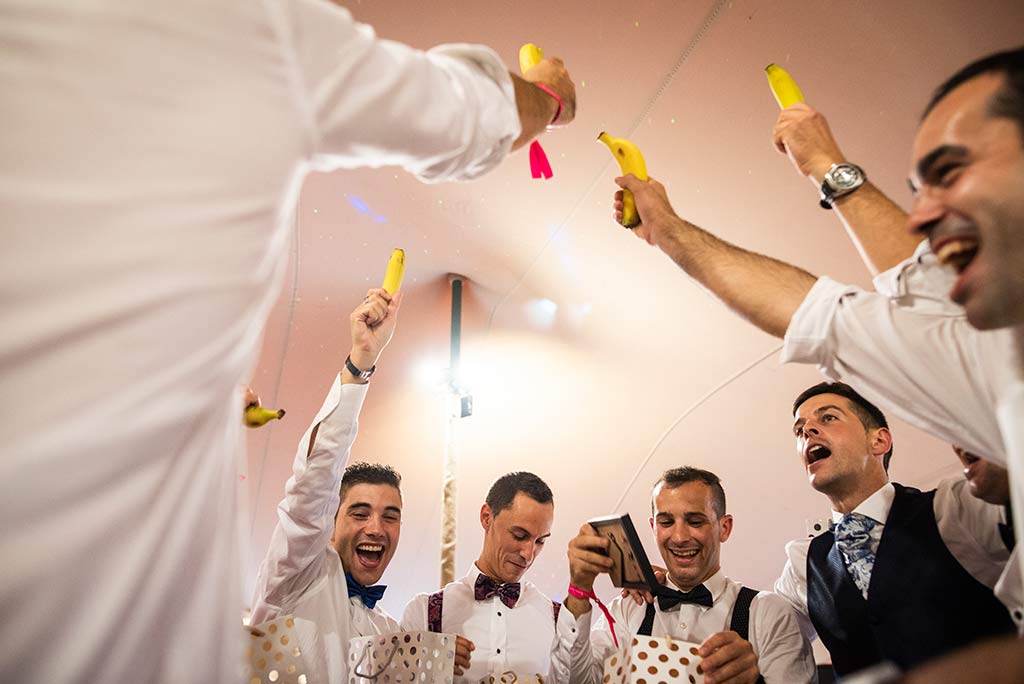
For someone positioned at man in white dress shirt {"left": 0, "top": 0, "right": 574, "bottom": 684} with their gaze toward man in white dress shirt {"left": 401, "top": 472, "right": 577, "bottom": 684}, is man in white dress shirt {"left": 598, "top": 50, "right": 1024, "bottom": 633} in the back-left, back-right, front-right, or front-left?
front-right

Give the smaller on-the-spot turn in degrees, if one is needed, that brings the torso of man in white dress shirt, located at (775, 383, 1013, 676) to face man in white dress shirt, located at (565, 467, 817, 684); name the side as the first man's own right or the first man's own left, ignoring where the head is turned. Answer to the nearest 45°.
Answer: approximately 45° to the first man's own right

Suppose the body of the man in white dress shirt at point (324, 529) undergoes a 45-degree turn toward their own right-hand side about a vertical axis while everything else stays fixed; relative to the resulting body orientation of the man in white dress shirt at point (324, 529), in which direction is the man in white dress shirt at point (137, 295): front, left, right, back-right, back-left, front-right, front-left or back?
front

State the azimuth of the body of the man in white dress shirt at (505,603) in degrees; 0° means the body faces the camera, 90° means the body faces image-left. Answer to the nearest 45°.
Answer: approximately 0°

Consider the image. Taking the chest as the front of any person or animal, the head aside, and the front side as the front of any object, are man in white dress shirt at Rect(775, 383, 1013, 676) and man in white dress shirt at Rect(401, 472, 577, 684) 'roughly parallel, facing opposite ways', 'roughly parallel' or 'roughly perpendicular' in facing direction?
roughly perpendicular

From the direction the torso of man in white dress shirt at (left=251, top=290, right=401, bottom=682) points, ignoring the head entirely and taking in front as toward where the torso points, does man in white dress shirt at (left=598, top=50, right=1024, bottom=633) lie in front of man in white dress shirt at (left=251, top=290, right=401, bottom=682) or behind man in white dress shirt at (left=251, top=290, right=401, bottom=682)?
in front

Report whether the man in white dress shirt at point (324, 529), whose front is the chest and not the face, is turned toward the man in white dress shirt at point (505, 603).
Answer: no

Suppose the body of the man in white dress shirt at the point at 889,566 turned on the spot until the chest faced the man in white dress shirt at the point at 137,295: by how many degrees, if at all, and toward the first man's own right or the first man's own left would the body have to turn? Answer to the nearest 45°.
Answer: approximately 45° to the first man's own left

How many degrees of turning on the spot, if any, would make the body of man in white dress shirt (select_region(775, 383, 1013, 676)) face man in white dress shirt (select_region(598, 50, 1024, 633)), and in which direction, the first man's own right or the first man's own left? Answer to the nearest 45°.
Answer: approximately 45° to the first man's own left

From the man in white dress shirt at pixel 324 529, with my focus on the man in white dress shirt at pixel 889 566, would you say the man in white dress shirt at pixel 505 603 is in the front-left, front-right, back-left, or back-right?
front-left

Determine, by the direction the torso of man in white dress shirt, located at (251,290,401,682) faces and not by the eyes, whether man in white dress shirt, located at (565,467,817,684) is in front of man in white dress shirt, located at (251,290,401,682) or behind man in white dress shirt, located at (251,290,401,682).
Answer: in front

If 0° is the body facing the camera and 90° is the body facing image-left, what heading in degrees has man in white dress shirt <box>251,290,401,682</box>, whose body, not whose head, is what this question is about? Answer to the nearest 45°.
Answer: approximately 315°

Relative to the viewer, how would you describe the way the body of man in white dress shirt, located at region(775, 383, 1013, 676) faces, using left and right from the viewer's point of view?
facing the viewer and to the left of the viewer

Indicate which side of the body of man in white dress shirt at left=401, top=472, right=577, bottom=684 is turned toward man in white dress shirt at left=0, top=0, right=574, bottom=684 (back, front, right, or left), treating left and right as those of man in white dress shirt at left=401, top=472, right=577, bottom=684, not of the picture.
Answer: front

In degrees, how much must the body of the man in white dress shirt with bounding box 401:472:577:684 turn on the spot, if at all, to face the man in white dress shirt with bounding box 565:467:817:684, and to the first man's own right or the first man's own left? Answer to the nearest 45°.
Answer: approximately 45° to the first man's own left

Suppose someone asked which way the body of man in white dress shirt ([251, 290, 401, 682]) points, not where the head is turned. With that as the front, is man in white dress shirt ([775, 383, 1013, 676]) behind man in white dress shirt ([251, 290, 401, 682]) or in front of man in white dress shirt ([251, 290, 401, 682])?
in front

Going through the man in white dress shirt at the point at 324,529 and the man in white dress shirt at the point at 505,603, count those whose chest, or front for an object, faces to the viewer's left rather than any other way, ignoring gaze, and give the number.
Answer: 0

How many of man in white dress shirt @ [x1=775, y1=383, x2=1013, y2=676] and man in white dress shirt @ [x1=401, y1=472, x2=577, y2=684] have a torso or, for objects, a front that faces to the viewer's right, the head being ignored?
0
